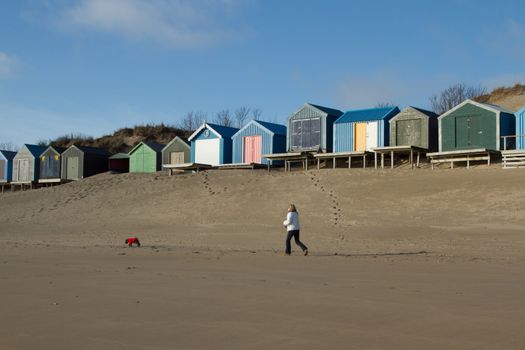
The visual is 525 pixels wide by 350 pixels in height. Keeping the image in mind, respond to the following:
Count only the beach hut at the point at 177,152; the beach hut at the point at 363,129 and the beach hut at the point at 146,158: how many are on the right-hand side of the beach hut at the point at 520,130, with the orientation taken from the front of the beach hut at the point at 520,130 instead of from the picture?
3

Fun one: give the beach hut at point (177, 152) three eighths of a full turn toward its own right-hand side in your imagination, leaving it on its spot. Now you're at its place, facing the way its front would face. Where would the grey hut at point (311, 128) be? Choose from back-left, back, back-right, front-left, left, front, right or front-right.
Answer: back

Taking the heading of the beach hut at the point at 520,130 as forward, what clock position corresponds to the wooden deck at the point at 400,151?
The wooden deck is roughly at 3 o'clock from the beach hut.

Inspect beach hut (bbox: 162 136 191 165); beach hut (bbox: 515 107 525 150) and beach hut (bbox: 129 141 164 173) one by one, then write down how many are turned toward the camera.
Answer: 3

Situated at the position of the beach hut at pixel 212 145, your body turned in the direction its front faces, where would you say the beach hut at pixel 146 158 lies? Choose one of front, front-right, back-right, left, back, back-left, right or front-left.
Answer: right

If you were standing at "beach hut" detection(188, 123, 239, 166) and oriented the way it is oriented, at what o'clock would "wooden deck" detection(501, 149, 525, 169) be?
The wooden deck is roughly at 9 o'clock from the beach hut.

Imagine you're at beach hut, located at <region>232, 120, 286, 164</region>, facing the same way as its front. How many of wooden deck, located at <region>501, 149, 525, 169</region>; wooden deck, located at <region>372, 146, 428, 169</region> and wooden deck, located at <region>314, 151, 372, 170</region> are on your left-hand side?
3

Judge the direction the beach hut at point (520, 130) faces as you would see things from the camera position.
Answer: facing the viewer

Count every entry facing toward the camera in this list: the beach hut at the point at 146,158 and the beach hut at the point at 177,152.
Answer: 2

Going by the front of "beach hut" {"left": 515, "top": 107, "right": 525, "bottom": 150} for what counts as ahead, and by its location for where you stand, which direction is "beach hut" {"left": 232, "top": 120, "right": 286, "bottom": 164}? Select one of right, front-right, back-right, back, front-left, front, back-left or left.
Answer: right

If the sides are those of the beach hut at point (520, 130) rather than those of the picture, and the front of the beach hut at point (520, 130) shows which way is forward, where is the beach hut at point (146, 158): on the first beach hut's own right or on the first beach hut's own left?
on the first beach hut's own right

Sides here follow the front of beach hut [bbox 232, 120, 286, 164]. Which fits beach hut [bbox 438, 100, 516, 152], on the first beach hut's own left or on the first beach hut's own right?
on the first beach hut's own left

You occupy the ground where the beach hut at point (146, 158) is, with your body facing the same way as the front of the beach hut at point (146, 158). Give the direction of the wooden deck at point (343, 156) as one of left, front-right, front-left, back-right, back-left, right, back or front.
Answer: front-left

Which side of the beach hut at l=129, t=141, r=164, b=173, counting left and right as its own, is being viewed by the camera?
front
